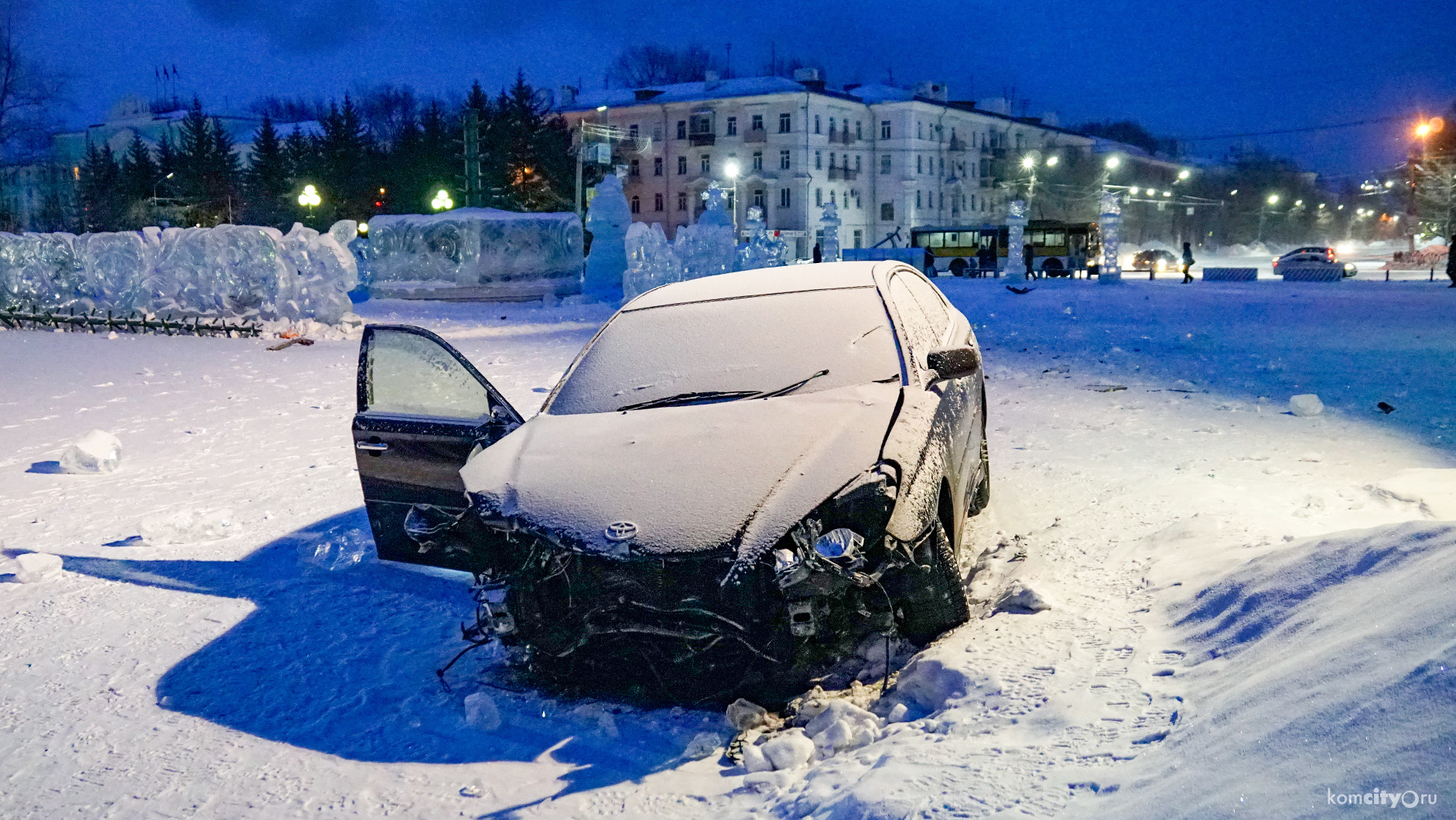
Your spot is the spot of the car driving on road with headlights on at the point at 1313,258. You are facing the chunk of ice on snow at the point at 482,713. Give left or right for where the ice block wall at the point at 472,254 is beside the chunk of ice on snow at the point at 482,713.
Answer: right

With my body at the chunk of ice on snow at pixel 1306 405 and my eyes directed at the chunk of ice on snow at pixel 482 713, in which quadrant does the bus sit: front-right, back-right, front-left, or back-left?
back-right

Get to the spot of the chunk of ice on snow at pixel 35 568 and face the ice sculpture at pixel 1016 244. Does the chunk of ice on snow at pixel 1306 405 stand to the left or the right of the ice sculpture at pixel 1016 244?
right

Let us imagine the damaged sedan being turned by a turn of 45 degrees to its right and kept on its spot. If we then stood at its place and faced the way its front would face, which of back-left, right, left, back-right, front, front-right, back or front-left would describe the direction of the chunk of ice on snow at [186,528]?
front-right

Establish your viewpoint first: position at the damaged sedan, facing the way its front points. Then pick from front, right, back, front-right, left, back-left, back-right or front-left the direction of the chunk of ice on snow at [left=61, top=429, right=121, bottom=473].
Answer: right
